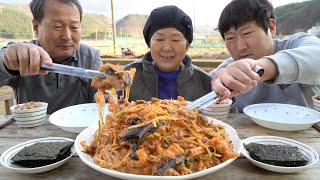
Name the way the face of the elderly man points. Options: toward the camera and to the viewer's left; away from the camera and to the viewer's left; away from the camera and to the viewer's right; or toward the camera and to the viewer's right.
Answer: toward the camera and to the viewer's right

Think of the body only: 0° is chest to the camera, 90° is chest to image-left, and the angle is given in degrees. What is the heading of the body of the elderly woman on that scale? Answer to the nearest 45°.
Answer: approximately 0°

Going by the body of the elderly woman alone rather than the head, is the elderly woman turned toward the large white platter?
yes

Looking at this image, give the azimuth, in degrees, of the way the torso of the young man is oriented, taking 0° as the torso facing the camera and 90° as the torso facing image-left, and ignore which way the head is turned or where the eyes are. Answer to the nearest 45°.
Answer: approximately 45°

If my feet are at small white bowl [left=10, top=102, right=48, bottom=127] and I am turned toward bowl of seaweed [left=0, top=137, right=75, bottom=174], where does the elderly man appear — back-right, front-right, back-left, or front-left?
back-left

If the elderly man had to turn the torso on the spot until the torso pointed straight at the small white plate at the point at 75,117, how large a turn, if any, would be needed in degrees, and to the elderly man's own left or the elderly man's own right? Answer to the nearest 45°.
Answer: approximately 45° to the elderly man's own right

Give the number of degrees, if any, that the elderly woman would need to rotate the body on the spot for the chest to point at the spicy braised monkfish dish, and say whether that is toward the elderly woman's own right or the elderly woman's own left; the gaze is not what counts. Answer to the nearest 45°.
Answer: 0° — they already face it

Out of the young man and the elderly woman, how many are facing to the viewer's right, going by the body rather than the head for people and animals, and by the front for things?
0

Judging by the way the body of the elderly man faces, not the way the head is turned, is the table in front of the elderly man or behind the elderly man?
in front

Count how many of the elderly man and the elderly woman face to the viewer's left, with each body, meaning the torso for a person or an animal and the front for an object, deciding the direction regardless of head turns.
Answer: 0

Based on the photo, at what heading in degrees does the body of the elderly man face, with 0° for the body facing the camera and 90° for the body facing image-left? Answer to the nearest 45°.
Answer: approximately 315°
